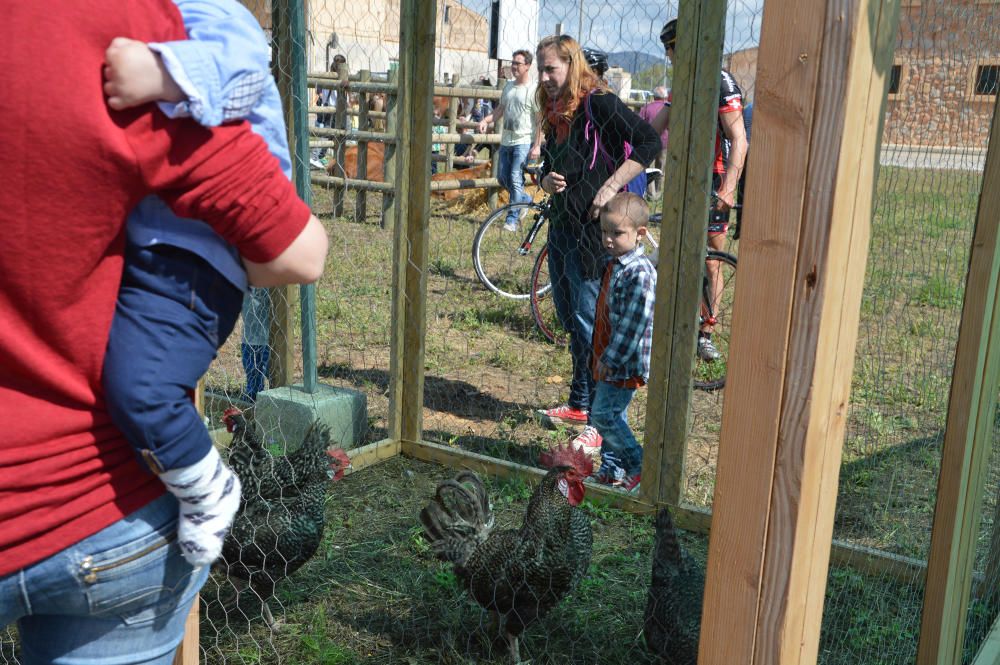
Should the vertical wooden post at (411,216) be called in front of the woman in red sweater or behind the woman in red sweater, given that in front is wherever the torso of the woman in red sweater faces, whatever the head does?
in front

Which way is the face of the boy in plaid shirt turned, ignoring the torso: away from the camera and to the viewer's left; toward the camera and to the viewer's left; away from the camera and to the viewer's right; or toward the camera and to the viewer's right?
toward the camera and to the viewer's left

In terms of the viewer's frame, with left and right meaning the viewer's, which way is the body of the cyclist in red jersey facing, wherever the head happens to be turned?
facing the viewer and to the left of the viewer

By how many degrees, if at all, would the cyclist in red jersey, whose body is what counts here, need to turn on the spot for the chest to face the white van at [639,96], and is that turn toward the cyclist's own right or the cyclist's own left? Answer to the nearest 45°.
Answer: approximately 90° to the cyclist's own right

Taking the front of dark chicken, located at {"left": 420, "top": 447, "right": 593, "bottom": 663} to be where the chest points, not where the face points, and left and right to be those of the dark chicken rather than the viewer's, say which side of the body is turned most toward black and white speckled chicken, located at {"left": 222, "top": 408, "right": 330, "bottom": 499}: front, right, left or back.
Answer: back

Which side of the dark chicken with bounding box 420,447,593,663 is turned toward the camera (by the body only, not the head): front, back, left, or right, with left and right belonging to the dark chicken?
right

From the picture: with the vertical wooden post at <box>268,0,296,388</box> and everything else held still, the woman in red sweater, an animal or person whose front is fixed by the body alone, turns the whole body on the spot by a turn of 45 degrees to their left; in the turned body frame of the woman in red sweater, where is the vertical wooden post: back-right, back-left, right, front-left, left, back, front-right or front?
front-right

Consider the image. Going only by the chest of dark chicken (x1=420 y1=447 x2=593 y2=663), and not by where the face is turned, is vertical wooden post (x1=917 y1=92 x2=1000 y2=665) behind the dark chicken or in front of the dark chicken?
in front

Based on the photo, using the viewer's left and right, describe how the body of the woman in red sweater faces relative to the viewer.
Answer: facing away from the viewer

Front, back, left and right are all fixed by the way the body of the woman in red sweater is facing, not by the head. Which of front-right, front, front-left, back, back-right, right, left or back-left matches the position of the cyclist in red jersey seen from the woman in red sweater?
front-right

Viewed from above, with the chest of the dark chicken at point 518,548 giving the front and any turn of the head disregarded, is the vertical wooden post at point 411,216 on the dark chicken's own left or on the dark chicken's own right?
on the dark chicken's own left

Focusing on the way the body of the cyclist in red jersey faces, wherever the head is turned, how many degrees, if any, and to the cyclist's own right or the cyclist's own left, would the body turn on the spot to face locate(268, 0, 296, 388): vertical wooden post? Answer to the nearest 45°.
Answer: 0° — they already face it

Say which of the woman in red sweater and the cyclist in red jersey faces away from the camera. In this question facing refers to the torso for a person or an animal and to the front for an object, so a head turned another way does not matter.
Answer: the woman in red sweater

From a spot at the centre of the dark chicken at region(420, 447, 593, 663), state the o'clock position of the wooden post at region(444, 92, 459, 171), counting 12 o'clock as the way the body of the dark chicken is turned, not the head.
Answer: The wooden post is roughly at 9 o'clock from the dark chicken.

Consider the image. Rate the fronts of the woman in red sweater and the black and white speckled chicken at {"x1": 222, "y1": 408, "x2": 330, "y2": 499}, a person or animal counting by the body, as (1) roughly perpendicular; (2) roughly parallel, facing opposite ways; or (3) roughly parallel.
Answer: roughly perpendicular
